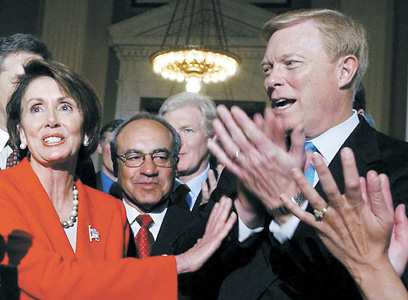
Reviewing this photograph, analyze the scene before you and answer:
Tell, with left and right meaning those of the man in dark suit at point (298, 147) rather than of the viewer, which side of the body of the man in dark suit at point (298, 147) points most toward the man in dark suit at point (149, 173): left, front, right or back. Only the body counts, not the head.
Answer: right

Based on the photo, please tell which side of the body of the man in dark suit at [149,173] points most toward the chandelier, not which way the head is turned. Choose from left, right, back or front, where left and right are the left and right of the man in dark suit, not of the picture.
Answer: back

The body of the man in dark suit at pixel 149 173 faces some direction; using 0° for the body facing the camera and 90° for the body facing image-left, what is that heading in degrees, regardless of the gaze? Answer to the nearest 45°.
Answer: approximately 0°

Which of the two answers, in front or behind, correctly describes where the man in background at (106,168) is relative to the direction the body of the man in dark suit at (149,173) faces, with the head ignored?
behind

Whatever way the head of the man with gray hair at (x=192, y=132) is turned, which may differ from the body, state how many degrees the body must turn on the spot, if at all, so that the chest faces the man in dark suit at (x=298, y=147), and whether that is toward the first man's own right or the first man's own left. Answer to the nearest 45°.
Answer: approximately 45° to the first man's own left

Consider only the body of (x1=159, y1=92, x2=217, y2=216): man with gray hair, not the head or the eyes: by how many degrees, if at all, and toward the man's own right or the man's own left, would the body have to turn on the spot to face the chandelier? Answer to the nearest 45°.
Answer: approximately 135° to the man's own right

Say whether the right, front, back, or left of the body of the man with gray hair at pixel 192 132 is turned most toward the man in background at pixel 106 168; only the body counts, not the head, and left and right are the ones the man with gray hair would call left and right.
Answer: right

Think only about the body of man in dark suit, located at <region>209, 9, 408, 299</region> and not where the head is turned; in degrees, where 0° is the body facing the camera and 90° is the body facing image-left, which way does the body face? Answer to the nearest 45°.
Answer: approximately 45°

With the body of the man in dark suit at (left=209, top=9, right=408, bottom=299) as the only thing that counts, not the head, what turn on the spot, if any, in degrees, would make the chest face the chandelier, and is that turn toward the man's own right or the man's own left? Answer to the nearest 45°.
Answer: approximately 135° to the man's own right
